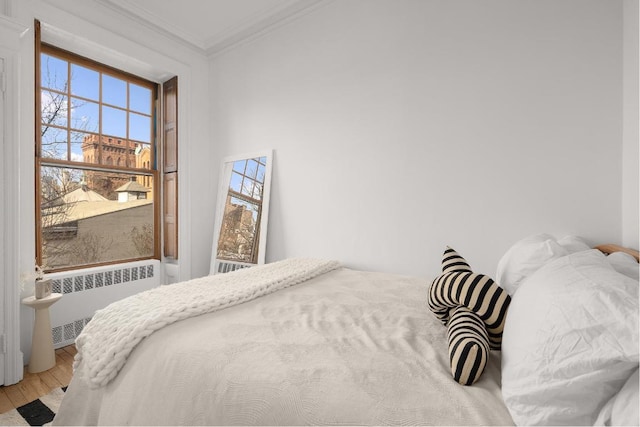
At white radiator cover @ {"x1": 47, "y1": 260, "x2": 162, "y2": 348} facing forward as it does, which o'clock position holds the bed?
The bed is roughly at 1 o'clock from the white radiator cover.

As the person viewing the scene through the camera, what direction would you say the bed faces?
facing away from the viewer and to the left of the viewer

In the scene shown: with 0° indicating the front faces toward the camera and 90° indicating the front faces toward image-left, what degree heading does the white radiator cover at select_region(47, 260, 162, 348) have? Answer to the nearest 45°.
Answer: approximately 315°

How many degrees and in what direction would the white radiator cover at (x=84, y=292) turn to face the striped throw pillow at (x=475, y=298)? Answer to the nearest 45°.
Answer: approximately 45° to its right
